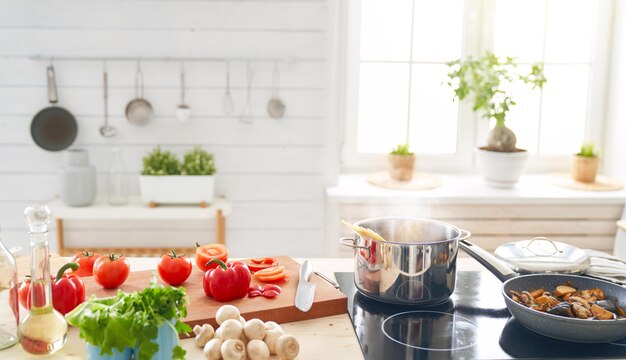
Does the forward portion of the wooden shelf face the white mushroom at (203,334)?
yes

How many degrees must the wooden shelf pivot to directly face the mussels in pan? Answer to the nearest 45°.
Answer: approximately 45° to its left

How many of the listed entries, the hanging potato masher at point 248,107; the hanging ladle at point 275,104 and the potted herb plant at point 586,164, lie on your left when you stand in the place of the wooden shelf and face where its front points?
3

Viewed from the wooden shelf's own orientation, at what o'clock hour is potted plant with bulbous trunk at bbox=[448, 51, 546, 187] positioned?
The potted plant with bulbous trunk is roughly at 9 o'clock from the wooden shelf.

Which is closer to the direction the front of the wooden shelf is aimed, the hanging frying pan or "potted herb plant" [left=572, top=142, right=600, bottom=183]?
the potted herb plant

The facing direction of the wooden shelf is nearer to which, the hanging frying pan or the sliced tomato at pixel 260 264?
the sliced tomato

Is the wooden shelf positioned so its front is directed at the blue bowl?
yes

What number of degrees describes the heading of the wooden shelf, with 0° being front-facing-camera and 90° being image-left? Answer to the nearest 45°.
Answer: approximately 0°

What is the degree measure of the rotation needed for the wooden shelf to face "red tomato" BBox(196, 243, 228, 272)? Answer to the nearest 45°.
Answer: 0° — it already faces it

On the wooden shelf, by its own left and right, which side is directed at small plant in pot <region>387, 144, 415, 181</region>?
left

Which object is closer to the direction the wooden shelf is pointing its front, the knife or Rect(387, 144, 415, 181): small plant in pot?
the knife

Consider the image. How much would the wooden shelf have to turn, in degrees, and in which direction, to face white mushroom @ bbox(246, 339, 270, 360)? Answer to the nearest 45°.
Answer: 0° — it already faces it

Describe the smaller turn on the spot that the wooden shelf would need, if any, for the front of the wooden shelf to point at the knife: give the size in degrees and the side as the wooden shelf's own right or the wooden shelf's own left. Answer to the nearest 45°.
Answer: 0° — it already faces it

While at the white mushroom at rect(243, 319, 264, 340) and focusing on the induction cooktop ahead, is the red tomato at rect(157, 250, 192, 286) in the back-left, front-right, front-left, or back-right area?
back-left
